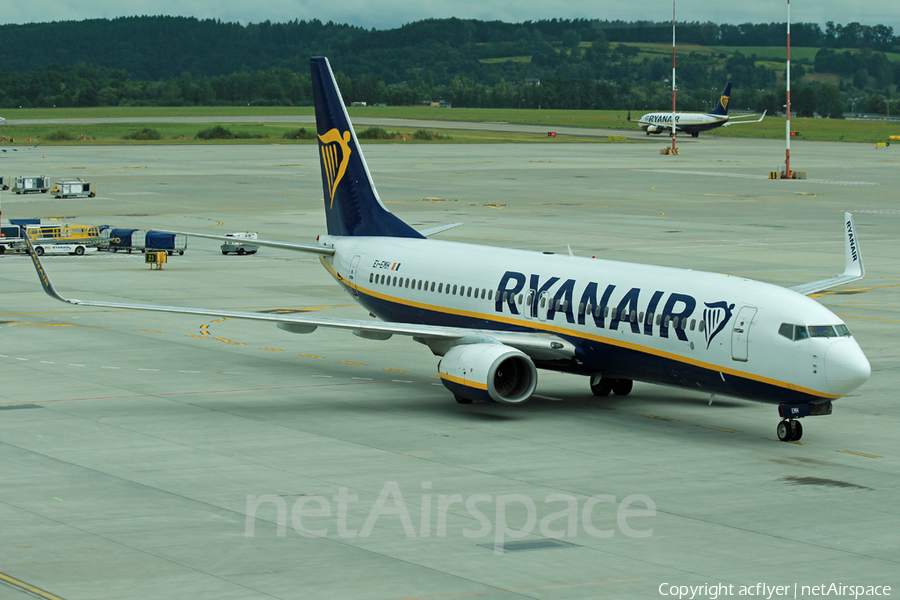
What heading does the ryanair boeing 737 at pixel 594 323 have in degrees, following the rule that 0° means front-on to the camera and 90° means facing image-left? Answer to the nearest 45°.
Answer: approximately 315°
